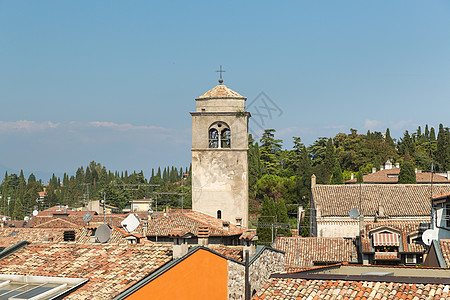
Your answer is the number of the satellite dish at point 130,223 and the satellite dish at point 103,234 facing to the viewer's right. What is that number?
0

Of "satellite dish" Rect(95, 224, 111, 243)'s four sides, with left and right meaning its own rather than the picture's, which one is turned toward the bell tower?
back

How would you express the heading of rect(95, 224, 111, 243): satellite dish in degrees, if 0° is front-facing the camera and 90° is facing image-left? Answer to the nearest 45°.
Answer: approximately 45°

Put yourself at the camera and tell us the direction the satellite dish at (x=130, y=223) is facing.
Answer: facing the viewer and to the left of the viewer

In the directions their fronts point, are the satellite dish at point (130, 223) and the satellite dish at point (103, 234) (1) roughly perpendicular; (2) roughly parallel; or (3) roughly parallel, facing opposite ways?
roughly parallel

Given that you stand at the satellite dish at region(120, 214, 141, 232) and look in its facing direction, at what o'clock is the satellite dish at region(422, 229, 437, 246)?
the satellite dish at region(422, 229, 437, 246) is roughly at 8 o'clock from the satellite dish at region(120, 214, 141, 232).

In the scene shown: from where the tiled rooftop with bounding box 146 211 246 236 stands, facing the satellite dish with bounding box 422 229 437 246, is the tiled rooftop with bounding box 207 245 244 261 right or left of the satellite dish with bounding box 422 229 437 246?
right

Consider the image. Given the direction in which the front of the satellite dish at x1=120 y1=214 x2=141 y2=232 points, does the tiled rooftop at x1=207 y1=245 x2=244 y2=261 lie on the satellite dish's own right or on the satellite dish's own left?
on the satellite dish's own left

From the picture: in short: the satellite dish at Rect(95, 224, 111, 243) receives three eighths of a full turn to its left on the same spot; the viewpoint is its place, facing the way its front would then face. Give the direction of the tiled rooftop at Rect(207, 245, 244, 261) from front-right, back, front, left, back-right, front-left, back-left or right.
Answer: front-right
